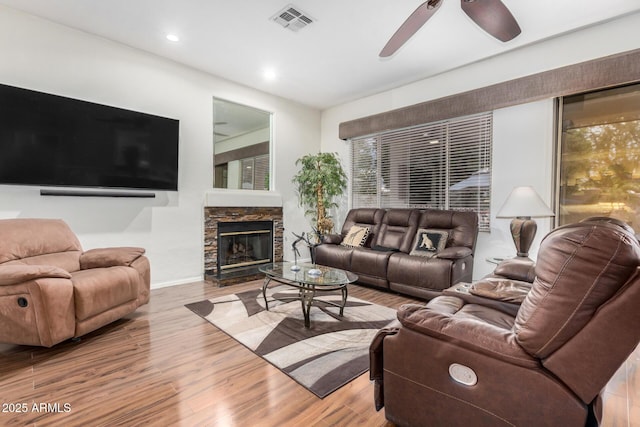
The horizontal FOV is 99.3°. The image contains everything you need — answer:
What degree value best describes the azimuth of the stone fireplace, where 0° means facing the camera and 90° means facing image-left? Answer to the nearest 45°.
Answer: approximately 315°

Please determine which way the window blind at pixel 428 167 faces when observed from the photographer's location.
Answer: facing the viewer and to the left of the viewer

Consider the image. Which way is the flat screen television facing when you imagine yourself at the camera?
facing the viewer and to the right of the viewer

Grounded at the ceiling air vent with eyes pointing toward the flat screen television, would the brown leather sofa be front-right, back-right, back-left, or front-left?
back-right

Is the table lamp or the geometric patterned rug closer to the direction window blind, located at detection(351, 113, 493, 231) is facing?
the geometric patterned rug

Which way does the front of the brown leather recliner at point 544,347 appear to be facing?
to the viewer's left

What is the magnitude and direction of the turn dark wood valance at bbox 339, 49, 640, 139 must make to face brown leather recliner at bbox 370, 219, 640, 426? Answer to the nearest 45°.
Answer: approximately 45° to its left

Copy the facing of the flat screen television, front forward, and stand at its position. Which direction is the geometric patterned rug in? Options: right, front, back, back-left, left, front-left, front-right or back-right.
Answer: front

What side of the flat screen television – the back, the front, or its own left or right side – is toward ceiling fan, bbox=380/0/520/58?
front

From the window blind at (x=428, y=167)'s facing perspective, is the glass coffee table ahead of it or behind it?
ahead

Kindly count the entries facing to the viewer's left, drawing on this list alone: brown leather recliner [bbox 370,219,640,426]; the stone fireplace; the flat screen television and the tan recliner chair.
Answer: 1
